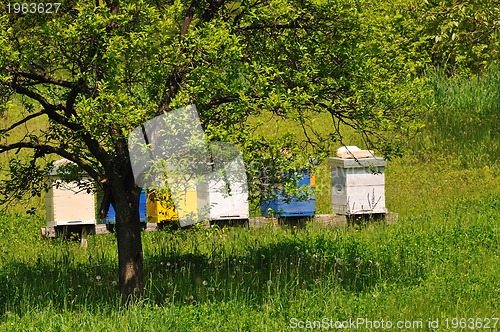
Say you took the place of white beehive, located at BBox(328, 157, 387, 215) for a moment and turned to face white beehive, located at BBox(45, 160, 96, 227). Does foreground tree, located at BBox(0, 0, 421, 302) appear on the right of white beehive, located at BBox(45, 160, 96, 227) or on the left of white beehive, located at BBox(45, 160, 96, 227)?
left

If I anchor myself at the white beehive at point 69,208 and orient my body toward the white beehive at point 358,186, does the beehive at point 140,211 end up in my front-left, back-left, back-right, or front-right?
front-left

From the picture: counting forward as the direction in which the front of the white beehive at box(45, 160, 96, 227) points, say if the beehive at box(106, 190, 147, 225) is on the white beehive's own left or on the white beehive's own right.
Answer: on the white beehive's own left

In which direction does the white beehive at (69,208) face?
toward the camera

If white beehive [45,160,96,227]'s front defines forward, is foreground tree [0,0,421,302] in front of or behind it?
in front

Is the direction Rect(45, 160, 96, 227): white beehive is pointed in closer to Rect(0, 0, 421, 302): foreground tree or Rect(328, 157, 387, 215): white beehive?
the foreground tree

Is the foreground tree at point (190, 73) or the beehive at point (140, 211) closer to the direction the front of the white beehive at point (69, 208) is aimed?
the foreground tree

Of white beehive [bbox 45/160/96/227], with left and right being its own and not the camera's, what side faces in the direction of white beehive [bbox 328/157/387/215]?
left
